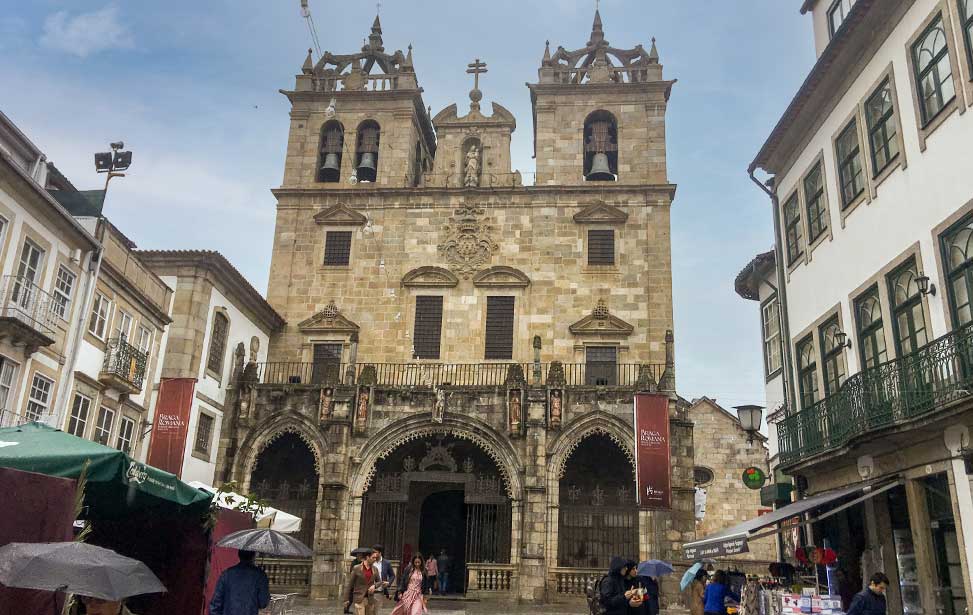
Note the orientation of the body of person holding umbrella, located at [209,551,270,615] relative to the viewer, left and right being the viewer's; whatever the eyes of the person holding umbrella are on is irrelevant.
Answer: facing away from the viewer

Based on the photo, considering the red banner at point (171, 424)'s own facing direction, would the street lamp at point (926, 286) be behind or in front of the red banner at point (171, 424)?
in front

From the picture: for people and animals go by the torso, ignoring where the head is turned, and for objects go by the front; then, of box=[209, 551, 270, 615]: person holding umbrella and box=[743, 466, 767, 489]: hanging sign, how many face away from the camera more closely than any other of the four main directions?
1

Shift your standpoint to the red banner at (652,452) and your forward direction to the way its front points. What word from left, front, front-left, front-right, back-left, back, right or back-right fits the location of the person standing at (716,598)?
front

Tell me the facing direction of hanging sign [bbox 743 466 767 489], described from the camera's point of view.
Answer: facing the viewer

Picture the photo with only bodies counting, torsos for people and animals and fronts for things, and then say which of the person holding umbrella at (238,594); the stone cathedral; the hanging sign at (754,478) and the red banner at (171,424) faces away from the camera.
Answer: the person holding umbrella

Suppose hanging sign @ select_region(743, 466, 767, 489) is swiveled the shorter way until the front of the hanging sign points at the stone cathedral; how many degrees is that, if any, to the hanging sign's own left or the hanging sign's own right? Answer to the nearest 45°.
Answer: approximately 135° to the hanging sign's own right

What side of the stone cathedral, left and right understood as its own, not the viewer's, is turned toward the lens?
front

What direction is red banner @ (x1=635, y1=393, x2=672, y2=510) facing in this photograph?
toward the camera

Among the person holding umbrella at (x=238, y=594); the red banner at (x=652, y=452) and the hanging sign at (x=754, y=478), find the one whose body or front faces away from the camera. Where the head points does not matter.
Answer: the person holding umbrella

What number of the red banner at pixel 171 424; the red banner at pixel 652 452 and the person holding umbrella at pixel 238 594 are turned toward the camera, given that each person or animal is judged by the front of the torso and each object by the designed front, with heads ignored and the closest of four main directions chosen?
2

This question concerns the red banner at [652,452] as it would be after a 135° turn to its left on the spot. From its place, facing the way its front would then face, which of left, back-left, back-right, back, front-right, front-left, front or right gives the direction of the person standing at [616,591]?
back-right

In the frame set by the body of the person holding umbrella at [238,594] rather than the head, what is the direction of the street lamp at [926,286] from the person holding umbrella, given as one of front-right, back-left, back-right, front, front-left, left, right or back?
right
